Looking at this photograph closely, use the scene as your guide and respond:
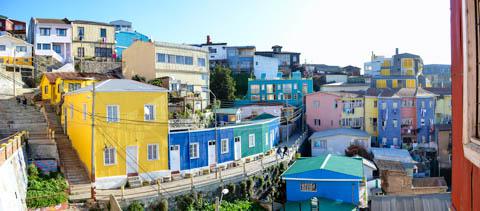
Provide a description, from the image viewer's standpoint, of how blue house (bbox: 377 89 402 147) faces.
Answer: facing the viewer

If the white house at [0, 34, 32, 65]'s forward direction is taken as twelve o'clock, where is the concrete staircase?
The concrete staircase is roughly at 12 o'clock from the white house.

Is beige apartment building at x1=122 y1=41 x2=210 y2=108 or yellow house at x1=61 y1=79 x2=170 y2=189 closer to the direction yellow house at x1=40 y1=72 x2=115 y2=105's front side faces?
the yellow house

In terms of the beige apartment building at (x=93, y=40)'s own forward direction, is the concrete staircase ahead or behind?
ahead

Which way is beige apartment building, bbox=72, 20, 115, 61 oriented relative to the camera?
toward the camera

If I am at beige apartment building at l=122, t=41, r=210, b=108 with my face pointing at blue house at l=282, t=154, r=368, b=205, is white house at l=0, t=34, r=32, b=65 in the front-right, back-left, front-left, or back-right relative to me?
back-right

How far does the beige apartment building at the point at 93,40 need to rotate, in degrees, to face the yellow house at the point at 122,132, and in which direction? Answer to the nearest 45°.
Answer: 0° — it already faces it

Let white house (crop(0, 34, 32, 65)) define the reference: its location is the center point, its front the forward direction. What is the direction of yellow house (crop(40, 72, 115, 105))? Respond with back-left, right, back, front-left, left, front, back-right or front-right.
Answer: front
